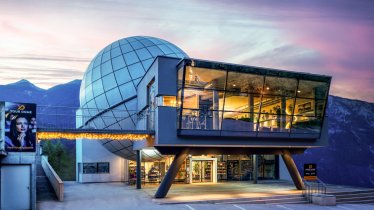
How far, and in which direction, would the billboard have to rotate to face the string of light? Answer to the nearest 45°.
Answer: approximately 135° to its left

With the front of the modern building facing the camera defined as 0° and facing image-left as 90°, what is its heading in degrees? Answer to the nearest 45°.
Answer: approximately 0°

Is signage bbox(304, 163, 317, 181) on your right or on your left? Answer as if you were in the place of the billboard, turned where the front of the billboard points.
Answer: on your left
